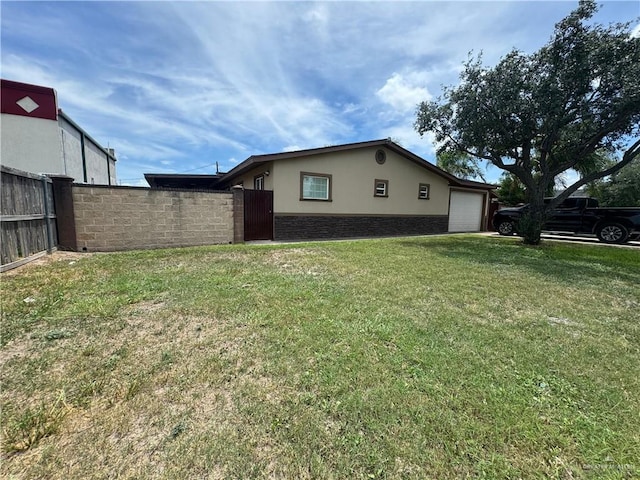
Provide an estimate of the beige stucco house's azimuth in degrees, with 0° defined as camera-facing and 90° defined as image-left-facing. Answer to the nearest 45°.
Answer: approximately 0°

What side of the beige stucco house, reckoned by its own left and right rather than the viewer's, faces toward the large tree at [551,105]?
left

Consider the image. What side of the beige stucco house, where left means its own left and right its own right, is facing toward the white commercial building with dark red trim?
right

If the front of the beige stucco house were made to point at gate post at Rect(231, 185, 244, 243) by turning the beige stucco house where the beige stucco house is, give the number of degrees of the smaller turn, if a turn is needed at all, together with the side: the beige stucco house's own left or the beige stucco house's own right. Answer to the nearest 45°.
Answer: approximately 45° to the beige stucco house's own right

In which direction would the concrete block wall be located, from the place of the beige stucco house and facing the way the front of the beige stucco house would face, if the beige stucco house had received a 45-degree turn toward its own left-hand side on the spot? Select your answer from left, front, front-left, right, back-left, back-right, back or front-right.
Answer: right

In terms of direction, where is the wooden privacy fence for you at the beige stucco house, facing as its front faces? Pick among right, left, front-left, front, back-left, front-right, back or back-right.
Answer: front-right

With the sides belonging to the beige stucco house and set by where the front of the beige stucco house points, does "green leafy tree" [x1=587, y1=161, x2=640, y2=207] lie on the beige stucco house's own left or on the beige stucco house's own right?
on the beige stucco house's own left
